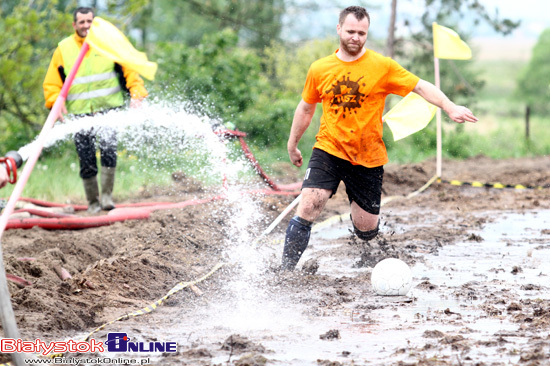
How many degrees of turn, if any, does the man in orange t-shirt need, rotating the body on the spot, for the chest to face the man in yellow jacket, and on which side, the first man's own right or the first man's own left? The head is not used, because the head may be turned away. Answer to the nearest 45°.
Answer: approximately 135° to the first man's own right

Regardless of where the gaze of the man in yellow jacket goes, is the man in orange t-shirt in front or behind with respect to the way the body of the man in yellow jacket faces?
in front

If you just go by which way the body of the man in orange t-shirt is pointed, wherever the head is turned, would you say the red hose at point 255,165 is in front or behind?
behind

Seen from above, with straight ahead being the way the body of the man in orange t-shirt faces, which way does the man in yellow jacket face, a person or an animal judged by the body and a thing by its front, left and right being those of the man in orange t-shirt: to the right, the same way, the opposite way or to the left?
the same way

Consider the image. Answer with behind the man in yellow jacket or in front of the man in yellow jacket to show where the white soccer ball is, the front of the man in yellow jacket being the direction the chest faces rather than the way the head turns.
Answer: in front

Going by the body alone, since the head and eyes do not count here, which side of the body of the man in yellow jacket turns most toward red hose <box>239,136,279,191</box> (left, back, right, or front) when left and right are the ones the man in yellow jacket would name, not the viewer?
left

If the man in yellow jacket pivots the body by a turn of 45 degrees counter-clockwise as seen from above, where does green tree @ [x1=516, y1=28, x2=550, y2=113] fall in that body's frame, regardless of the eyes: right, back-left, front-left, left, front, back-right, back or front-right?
left

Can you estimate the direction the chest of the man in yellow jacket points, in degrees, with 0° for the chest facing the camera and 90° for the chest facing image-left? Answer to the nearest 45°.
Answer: approximately 0°

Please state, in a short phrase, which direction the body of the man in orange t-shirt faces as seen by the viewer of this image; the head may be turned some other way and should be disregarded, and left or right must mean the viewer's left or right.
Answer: facing the viewer

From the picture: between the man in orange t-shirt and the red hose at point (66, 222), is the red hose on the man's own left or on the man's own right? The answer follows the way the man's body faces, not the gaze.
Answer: on the man's own right

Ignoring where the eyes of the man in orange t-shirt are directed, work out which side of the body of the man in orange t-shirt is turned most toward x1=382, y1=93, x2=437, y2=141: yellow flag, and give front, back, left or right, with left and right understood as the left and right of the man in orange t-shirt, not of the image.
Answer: back

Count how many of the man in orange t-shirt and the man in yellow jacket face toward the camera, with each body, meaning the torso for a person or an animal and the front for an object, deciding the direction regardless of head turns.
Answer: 2
